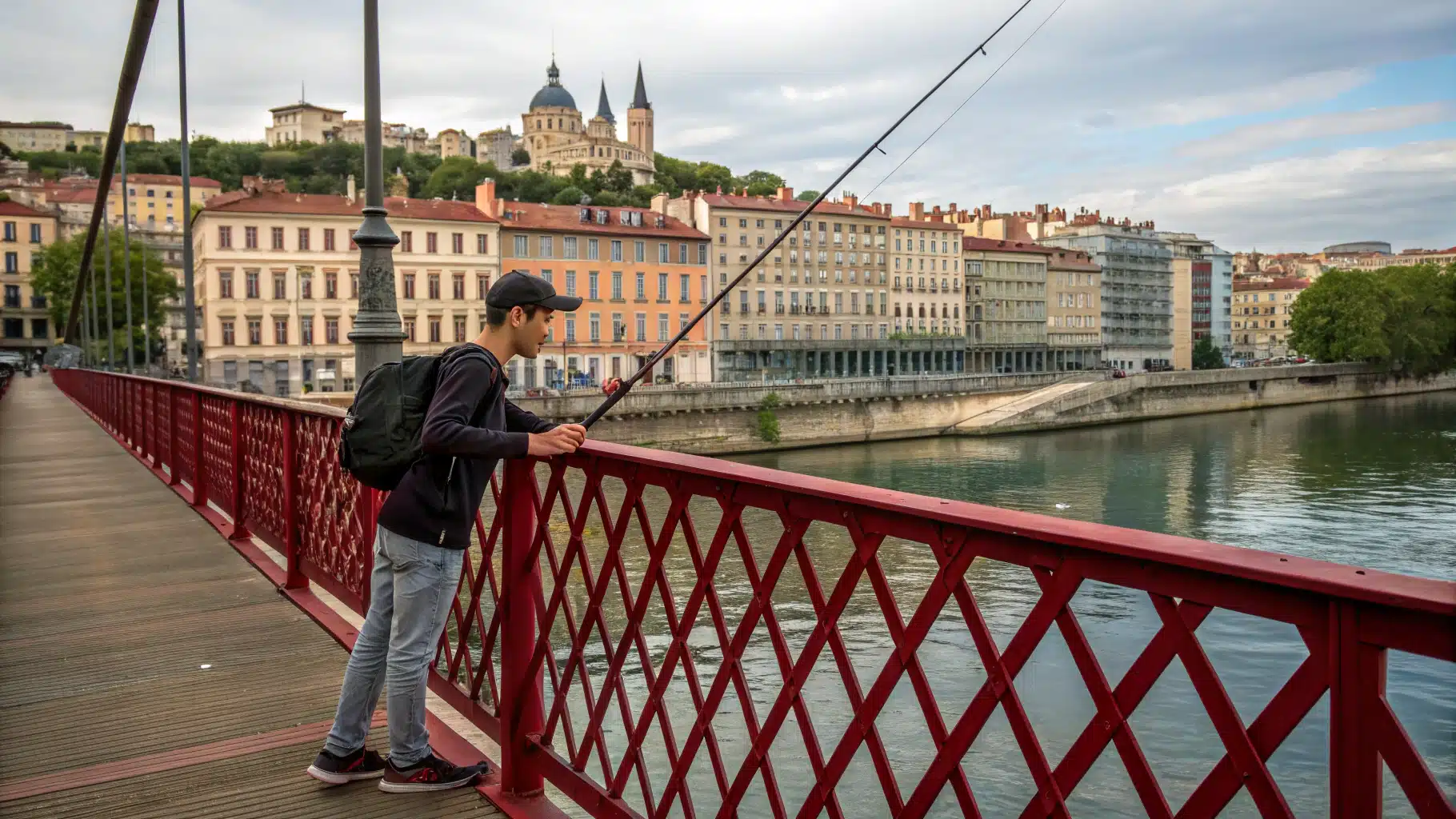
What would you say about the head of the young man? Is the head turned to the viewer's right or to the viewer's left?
to the viewer's right

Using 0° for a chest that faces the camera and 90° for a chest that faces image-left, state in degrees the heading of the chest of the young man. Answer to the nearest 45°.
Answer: approximately 270°
